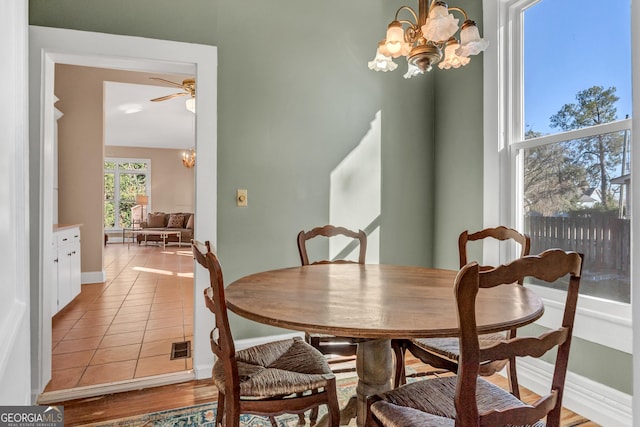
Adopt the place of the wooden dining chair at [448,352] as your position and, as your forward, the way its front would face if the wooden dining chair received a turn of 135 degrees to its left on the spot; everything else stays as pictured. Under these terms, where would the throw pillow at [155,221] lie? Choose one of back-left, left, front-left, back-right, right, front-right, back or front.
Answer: back-left

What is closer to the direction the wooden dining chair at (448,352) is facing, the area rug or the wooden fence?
the area rug

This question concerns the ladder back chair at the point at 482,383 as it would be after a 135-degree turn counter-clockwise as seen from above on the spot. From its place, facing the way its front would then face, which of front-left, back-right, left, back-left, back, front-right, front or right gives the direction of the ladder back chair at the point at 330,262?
back-right

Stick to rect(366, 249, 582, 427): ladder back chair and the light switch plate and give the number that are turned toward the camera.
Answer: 1

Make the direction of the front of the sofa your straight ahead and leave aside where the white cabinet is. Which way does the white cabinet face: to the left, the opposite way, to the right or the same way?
to the left

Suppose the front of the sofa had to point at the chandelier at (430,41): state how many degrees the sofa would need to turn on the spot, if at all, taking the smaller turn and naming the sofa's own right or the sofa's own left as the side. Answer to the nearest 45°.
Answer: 0° — it already faces it

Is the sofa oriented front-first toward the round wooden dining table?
yes

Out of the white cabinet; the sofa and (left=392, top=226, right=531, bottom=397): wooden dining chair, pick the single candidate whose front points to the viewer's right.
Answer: the white cabinet

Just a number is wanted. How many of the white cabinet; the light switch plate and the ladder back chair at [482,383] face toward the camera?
1

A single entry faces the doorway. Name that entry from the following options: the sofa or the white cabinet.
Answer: the sofa

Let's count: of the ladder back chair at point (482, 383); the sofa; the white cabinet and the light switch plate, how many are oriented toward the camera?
2

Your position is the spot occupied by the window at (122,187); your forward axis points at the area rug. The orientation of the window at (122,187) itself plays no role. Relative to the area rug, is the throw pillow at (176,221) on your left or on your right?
left
